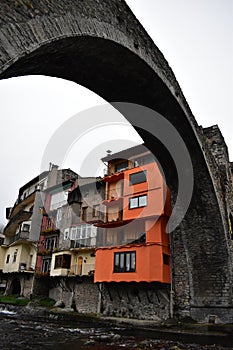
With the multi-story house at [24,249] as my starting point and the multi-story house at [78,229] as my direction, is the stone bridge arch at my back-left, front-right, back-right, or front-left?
front-right

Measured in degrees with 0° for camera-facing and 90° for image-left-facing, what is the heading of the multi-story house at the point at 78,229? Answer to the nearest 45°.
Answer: approximately 0°

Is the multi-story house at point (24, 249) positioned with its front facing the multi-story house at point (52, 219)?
no

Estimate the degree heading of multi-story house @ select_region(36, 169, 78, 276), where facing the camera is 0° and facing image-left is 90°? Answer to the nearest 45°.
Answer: approximately 45°

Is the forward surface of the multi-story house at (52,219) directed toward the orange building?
no

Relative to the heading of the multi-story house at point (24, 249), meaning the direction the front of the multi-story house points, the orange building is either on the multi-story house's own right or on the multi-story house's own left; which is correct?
on the multi-story house's own left

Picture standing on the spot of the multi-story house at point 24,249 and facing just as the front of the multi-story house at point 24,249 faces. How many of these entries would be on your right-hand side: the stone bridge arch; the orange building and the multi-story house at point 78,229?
0

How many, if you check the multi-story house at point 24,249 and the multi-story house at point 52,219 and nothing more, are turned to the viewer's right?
0

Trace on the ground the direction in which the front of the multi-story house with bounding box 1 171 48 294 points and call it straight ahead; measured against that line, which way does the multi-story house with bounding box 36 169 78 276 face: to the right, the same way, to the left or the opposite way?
the same way

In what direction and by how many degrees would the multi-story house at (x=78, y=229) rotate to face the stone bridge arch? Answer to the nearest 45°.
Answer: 0° — it already faces it

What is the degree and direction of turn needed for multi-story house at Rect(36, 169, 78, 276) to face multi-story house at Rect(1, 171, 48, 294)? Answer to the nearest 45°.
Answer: approximately 90° to its right

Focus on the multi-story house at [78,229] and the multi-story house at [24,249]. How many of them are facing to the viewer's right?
0
